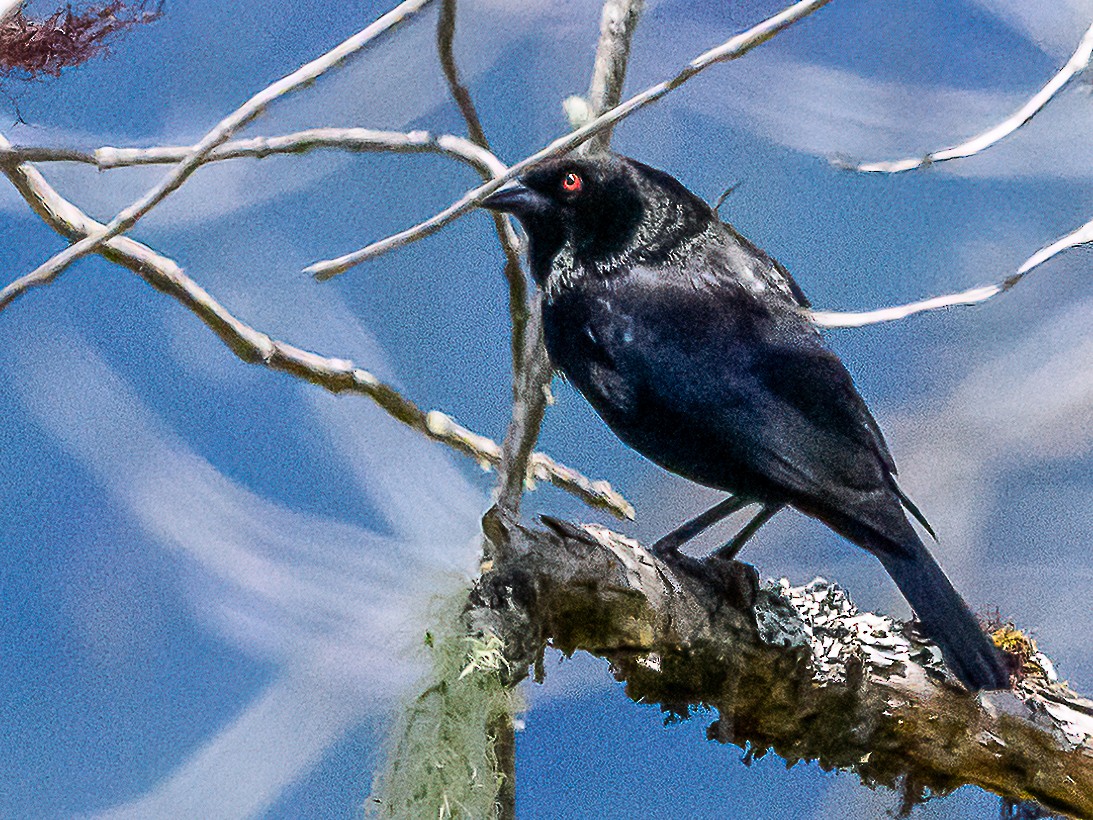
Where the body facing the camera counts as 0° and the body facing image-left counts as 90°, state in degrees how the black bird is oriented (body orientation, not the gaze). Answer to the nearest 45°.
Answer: approximately 90°
